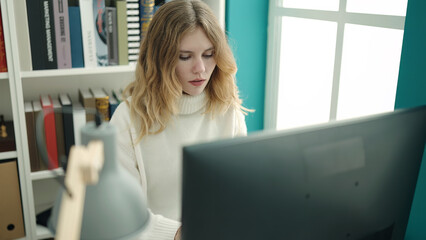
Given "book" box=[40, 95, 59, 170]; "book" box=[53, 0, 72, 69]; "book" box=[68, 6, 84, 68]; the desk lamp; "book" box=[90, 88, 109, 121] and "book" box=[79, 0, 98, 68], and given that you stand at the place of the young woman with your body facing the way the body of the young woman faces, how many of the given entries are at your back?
5

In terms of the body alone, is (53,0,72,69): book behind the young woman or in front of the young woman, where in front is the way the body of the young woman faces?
behind

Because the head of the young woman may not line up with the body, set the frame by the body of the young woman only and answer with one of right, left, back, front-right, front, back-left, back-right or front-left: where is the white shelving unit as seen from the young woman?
back

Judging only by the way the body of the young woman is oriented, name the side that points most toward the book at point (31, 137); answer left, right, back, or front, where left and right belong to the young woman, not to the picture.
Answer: back

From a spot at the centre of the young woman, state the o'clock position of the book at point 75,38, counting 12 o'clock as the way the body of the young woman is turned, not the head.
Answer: The book is roughly at 6 o'clock from the young woman.

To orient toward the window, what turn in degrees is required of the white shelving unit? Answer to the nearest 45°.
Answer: approximately 90° to its left

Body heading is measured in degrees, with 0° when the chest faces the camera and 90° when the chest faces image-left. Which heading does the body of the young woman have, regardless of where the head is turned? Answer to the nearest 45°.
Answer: approximately 315°

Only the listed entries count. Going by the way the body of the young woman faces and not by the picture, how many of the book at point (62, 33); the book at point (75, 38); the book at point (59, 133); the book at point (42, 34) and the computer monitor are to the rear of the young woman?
4
